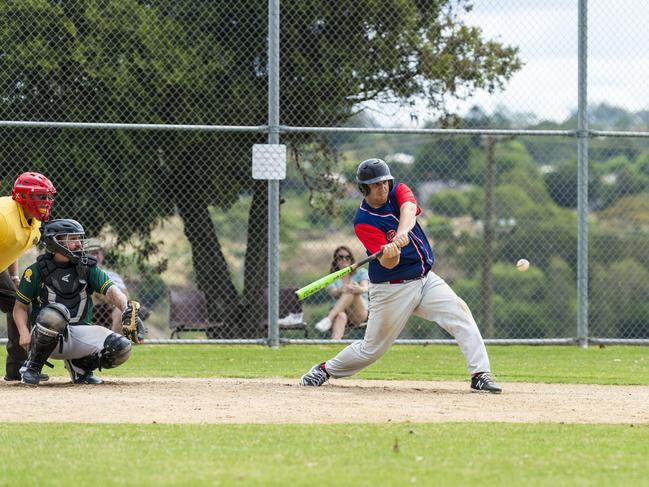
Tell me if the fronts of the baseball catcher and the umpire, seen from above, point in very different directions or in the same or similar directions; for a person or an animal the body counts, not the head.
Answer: same or similar directions

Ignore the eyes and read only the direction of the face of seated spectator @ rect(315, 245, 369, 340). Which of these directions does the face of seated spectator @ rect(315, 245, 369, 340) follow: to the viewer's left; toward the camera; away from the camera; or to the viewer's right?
toward the camera

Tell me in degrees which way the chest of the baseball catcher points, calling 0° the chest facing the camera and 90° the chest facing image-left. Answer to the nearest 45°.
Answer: approximately 315°

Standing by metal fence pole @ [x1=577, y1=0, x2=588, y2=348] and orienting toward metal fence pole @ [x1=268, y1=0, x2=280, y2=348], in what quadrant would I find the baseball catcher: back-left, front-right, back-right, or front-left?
front-left

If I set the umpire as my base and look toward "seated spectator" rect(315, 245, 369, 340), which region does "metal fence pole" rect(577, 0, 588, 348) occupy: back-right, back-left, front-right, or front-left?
front-right

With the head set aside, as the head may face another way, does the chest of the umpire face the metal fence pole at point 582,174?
no

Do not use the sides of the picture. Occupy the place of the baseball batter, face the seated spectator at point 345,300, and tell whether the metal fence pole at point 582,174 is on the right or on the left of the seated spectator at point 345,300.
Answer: right

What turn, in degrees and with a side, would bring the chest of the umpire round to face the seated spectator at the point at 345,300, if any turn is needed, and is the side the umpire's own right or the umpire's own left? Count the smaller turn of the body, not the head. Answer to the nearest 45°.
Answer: approximately 90° to the umpire's own left

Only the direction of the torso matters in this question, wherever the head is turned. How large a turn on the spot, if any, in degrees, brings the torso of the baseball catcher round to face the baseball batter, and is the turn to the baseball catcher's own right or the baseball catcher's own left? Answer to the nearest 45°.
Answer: approximately 45° to the baseball catcher's own left

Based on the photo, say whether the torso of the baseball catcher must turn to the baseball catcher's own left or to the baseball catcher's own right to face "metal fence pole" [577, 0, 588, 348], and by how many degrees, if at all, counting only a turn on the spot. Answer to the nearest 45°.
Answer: approximately 90° to the baseball catcher's own left

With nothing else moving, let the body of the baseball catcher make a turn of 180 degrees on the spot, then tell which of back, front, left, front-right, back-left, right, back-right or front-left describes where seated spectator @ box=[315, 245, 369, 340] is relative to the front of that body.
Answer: right

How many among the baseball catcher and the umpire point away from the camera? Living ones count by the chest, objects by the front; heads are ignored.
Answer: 0

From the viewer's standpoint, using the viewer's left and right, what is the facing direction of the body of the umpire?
facing the viewer and to the right of the viewer
